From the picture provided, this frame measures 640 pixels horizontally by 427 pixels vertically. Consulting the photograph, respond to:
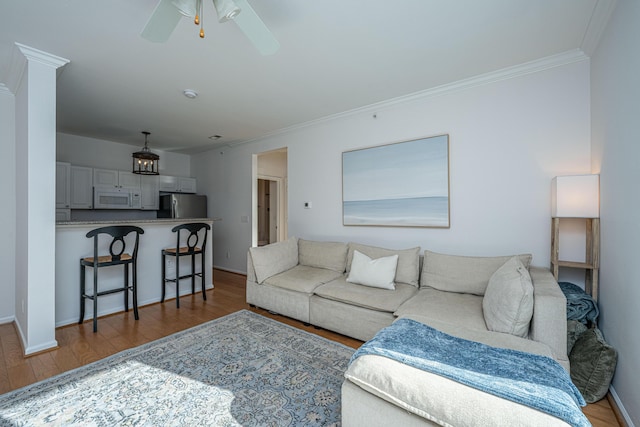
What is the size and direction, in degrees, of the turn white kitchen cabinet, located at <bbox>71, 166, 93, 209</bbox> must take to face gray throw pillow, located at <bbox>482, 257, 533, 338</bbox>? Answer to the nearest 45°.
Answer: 0° — it already faces it

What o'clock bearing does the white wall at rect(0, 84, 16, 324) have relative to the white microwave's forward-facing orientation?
The white wall is roughly at 1 o'clock from the white microwave.

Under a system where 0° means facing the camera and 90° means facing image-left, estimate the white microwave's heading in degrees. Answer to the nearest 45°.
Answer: approximately 0°

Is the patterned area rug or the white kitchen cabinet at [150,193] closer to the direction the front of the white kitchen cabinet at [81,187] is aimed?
the patterned area rug

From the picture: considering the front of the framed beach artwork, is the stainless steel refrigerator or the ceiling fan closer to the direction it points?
the ceiling fan

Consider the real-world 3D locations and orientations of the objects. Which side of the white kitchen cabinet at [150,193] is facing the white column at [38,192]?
front

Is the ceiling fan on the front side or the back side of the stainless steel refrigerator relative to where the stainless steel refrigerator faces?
on the front side

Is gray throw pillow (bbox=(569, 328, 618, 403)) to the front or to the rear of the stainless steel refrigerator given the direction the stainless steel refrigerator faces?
to the front

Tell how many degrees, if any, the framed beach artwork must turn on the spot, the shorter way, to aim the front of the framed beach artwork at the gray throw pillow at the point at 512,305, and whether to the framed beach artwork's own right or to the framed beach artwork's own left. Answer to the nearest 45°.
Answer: approximately 90° to the framed beach artwork's own left

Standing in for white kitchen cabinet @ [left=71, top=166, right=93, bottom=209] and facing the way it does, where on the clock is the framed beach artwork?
The framed beach artwork is roughly at 11 o'clock from the white kitchen cabinet.
